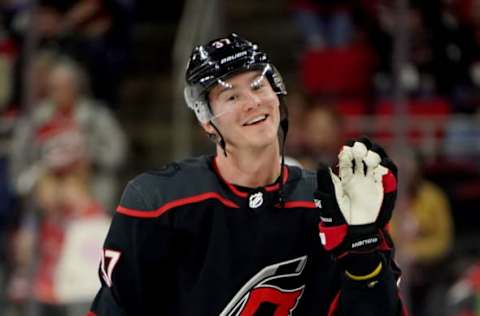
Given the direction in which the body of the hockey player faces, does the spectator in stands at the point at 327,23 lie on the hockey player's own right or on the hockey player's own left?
on the hockey player's own left

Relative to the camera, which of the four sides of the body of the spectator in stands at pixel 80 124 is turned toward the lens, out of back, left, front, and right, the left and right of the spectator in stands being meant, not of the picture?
front

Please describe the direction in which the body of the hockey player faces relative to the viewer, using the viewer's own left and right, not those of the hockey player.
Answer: facing the viewer and to the right of the viewer

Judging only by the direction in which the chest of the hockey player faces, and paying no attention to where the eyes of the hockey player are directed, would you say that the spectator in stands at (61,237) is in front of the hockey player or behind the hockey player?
behind

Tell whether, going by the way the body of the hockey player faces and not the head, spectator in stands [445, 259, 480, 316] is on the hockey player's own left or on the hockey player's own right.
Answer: on the hockey player's own left

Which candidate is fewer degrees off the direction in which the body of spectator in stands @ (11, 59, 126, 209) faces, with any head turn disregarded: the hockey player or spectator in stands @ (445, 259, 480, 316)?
the hockey player

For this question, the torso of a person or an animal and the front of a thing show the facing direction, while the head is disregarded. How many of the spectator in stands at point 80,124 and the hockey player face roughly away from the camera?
0
